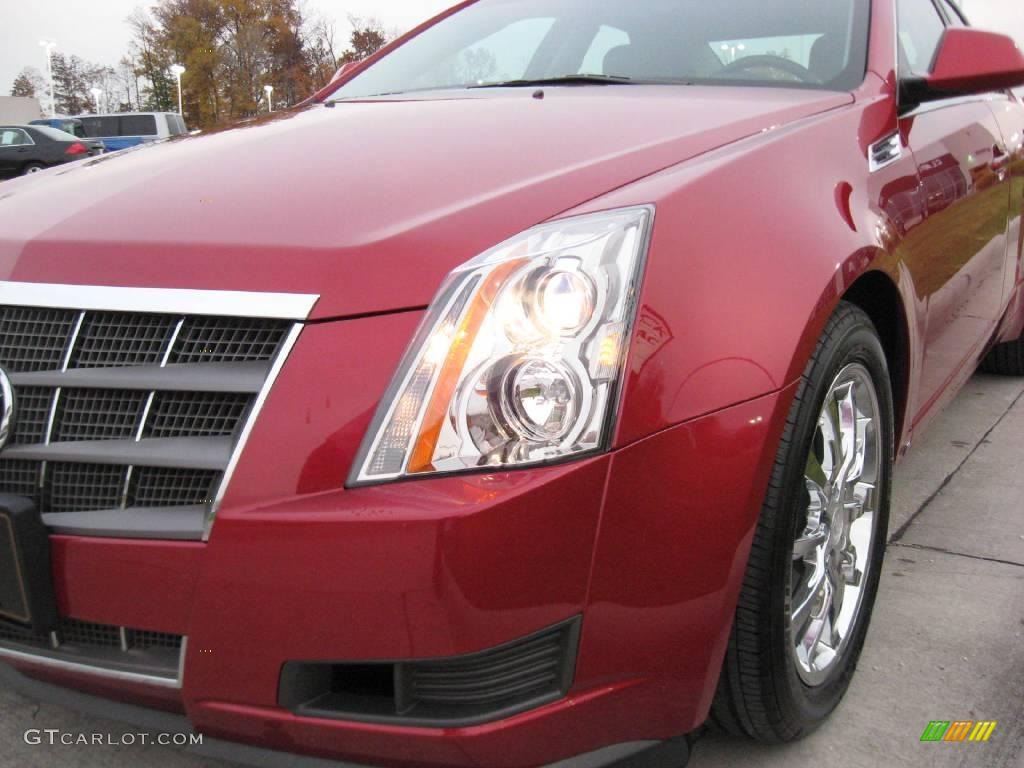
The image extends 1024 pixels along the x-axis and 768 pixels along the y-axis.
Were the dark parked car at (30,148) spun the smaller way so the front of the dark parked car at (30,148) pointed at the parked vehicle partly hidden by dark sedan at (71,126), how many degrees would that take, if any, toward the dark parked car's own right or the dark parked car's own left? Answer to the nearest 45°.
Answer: approximately 45° to the dark parked car's own right

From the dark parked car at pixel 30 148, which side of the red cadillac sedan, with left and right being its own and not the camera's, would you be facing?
right

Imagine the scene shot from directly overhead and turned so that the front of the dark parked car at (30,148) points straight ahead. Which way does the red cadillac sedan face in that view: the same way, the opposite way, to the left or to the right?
to the left

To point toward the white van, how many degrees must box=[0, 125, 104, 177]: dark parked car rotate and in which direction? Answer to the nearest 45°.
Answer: approximately 90° to its right

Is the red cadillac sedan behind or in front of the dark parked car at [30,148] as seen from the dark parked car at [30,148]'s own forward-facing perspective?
behind

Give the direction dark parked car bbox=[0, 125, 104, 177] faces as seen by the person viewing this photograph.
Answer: facing away from the viewer and to the left of the viewer

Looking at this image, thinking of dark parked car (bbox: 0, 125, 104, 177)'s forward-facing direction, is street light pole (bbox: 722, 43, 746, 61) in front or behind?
behind

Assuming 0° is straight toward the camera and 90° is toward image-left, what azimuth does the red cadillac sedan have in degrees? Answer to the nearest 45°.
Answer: approximately 45°
